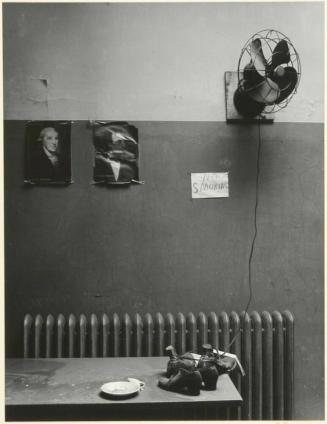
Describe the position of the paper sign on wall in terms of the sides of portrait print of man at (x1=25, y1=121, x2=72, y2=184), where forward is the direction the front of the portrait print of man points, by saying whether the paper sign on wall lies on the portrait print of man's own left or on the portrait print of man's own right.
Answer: on the portrait print of man's own left

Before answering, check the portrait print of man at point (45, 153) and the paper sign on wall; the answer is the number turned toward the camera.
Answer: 2

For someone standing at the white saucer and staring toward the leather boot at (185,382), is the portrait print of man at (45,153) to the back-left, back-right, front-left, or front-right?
back-left

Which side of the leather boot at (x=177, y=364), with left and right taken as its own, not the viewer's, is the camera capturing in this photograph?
left

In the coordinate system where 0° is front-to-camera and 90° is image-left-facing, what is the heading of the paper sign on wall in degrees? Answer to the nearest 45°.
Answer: approximately 0°

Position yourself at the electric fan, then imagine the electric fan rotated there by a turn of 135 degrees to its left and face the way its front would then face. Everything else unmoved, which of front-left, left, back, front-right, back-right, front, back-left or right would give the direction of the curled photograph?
left

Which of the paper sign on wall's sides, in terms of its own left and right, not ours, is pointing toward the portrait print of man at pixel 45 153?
right
